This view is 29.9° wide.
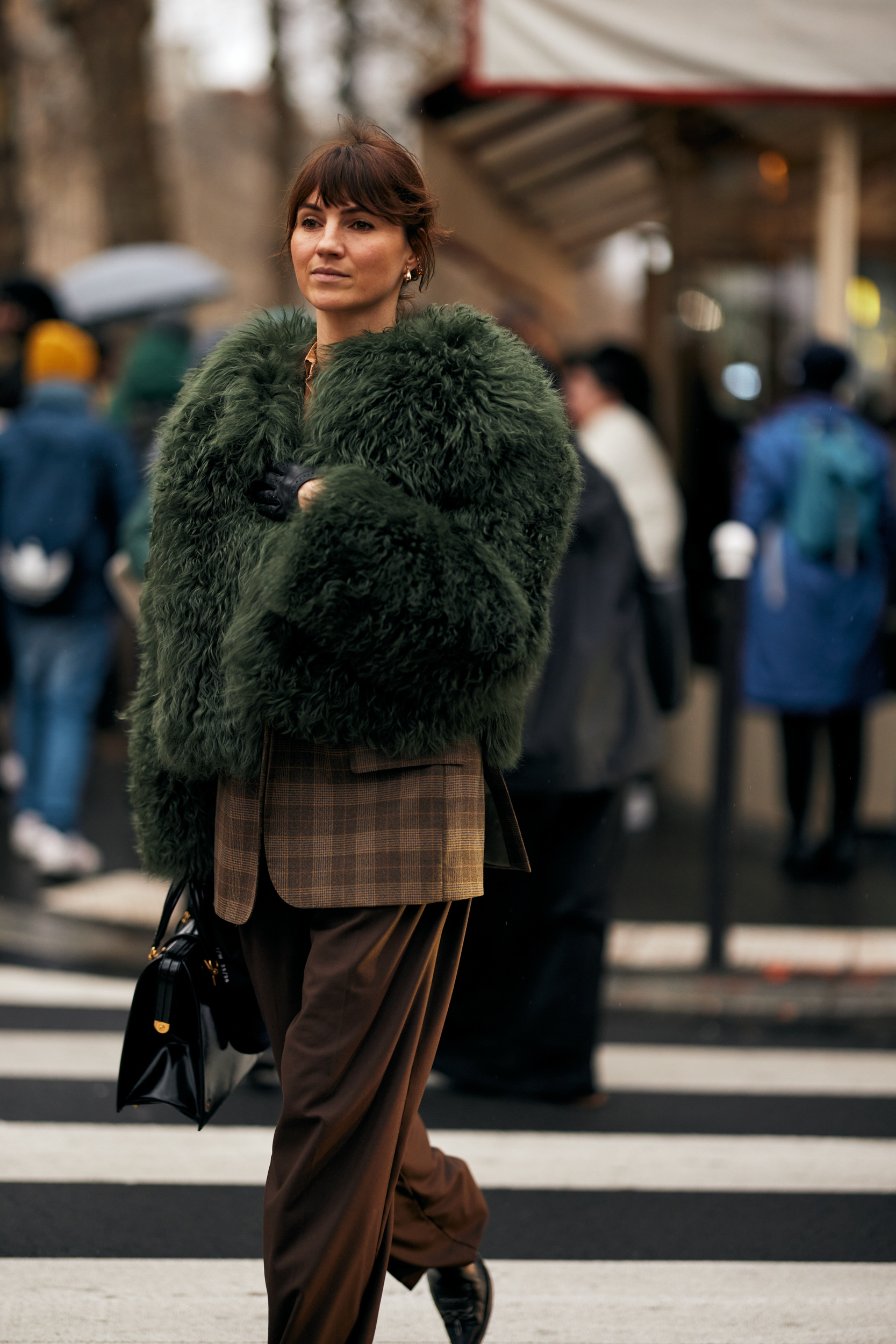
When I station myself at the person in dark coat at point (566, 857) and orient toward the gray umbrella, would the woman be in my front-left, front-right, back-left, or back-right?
back-left

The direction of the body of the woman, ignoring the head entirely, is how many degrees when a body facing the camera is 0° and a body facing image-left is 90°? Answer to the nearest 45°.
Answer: approximately 45°

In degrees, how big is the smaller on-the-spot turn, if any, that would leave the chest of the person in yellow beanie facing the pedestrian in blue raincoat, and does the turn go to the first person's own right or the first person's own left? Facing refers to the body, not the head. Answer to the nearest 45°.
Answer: approximately 45° to the first person's own right

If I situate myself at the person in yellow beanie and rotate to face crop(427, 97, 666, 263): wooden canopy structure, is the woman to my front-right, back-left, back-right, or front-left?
back-right

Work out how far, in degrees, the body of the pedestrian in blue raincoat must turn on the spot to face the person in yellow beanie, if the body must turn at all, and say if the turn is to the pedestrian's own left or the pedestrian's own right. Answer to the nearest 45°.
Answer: approximately 90° to the pedestrian's own left

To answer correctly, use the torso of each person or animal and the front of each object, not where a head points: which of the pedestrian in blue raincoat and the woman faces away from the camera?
the pedestrian in blue raincoat

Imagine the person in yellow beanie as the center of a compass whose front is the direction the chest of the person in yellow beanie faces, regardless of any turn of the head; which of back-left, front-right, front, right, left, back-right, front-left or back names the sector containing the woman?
back-right

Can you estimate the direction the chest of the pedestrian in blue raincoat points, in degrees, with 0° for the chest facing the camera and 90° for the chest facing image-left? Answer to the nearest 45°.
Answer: approximately 180°

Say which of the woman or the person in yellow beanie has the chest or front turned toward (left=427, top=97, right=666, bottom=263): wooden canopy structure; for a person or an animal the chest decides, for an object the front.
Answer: the person in yellow beanie

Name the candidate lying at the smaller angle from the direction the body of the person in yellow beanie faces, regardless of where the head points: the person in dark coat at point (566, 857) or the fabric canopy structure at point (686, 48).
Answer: the fabric canopy structure

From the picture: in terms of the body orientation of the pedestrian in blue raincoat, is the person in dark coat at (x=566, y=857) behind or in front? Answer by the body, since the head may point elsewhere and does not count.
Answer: behind

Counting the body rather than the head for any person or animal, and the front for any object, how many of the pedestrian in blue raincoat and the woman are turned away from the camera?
1

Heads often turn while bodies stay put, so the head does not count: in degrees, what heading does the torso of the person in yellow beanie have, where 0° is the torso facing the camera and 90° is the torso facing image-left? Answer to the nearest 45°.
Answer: approximately 225°

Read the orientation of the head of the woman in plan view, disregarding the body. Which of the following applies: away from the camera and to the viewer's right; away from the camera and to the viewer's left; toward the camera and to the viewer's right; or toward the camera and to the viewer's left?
toward the camera and to the viewer's left

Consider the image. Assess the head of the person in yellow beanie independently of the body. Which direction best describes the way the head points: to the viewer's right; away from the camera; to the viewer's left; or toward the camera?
away from the camera

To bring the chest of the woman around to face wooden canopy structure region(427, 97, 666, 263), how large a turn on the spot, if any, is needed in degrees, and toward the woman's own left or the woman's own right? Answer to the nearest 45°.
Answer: approximately 135° to the woman's own right
